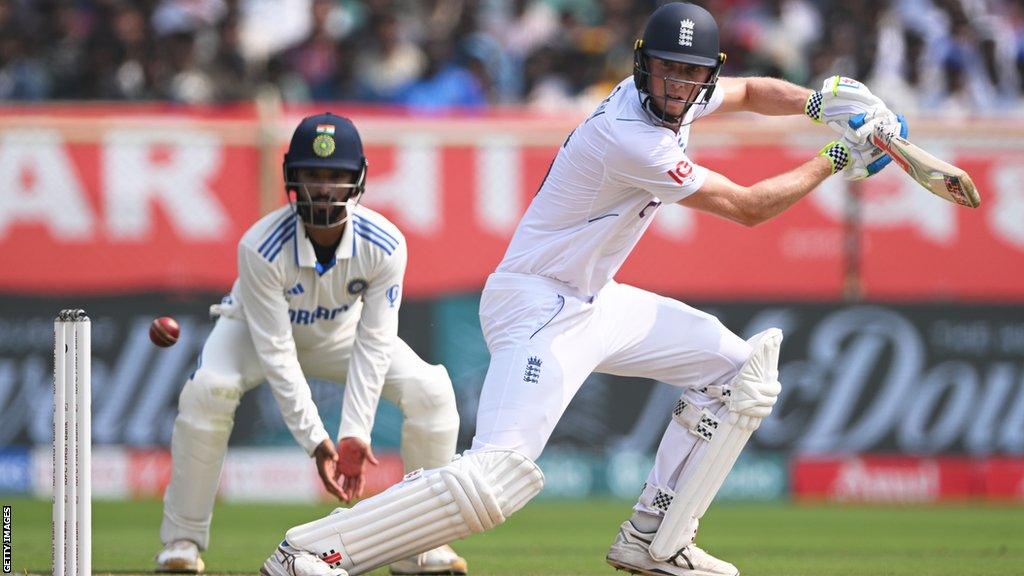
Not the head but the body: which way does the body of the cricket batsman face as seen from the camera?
to the viewer's right

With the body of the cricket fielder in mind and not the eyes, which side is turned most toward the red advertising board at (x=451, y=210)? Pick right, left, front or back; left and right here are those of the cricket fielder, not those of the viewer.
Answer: back

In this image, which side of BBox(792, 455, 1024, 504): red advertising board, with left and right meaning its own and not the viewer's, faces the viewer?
front

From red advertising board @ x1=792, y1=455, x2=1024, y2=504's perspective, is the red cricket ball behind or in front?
in front

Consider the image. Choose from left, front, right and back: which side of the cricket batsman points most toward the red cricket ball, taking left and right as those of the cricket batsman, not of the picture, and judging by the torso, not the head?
back

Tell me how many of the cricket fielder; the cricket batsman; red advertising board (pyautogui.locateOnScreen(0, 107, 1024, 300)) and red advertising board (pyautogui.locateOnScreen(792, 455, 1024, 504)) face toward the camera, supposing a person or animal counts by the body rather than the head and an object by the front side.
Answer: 3

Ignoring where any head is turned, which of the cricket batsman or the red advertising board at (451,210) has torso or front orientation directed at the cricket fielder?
the red advertising board

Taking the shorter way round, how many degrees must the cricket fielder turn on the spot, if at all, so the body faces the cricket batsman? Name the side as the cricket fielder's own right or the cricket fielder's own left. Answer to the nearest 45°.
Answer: approximately 45° to the cricket fielder's own left

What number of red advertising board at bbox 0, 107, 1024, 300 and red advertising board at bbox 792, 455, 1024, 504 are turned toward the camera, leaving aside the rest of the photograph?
2

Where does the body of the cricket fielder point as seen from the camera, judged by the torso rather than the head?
toward the camera

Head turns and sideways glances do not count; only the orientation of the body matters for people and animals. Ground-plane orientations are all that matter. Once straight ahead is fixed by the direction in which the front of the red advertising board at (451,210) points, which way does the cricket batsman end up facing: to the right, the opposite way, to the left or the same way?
to the left

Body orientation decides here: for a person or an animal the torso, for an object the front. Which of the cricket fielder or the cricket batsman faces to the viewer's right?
the cricket batsman
